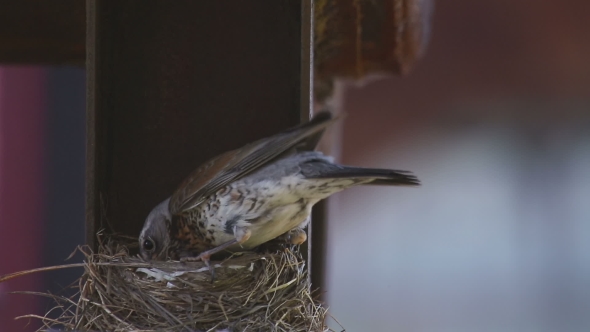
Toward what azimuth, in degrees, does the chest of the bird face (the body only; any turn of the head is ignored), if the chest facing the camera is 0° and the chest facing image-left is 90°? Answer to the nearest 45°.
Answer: approximately 90°
